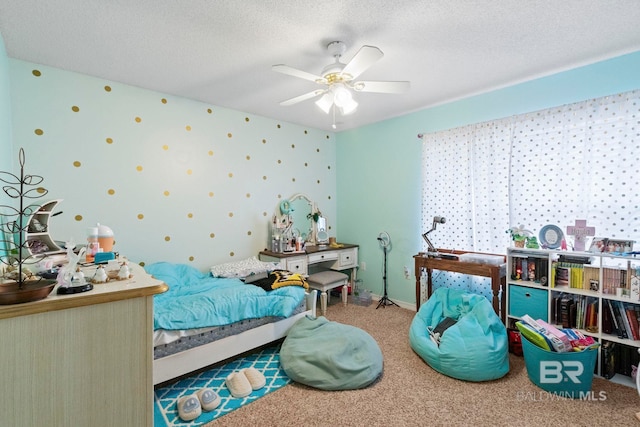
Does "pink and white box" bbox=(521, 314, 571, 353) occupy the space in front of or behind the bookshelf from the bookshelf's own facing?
in front

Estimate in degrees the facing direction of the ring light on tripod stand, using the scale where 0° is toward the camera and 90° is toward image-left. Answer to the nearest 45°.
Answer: approximately 45°

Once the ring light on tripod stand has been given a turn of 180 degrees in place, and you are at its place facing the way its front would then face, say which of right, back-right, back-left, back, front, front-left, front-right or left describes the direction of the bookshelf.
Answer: right

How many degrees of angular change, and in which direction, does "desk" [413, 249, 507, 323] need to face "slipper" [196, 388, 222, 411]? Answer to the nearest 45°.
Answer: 0° — it already faces it

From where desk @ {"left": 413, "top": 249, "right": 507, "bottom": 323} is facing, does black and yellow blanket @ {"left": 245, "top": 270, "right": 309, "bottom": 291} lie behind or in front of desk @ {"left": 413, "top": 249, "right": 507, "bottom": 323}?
in front

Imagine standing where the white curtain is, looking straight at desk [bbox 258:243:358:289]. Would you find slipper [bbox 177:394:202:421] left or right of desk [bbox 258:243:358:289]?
left

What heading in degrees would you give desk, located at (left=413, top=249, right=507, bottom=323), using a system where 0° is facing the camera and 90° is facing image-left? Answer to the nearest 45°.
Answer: approximately 45°

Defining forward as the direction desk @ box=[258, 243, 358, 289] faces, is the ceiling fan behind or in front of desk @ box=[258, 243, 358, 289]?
in front

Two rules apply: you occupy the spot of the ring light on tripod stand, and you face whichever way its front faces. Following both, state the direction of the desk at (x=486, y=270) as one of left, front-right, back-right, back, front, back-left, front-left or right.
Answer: left
